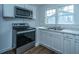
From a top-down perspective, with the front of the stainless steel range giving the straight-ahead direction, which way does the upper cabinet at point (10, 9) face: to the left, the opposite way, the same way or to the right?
the same way

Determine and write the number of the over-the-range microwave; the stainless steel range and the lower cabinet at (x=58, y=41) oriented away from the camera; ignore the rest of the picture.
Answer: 0

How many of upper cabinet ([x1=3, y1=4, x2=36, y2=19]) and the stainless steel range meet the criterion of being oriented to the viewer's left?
0

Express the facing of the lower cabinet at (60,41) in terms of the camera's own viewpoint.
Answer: facing the viewer and to the left of the viewer

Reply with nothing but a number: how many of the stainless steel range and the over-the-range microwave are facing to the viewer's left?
0

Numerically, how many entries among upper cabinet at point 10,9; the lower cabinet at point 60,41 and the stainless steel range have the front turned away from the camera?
0

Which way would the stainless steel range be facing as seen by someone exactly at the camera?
facing the viewer and to the right of the viewer

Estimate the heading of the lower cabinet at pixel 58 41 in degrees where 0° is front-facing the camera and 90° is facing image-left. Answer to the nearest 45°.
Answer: approximately 45°

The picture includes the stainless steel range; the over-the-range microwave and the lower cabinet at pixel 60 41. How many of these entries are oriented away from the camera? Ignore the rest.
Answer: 0
